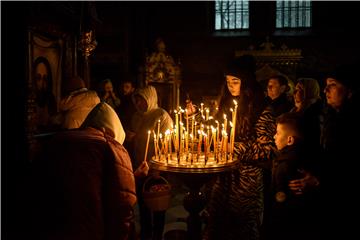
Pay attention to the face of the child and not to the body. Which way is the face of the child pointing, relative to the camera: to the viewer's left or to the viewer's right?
to the viewer's left

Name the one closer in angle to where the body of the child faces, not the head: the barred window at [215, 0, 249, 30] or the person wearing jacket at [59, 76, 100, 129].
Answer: the person wearing jacket

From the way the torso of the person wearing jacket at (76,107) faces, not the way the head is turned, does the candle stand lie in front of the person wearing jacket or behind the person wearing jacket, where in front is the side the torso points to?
behind

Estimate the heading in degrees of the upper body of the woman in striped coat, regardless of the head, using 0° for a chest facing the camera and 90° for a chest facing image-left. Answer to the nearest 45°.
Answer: approximately 45°

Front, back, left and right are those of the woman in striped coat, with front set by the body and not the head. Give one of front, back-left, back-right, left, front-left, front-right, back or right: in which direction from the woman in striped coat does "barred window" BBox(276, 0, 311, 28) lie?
back-right

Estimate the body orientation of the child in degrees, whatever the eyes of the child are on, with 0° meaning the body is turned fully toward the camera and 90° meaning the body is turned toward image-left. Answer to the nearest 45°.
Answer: approximately 90°

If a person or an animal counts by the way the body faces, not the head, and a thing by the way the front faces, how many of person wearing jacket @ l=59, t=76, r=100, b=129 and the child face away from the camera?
1

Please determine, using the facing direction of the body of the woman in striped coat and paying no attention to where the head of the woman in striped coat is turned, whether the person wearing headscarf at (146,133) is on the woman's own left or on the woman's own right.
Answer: on the woman's own right

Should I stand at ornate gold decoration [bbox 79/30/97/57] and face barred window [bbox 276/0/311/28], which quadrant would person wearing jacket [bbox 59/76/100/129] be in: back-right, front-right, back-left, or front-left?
back-right

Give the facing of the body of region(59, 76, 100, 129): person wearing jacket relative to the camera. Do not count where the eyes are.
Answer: away from the camera
